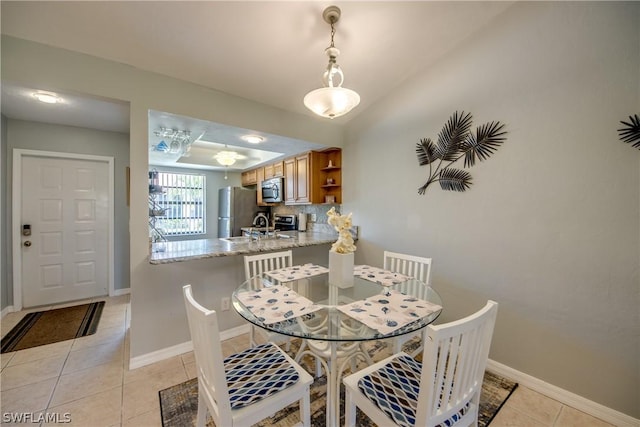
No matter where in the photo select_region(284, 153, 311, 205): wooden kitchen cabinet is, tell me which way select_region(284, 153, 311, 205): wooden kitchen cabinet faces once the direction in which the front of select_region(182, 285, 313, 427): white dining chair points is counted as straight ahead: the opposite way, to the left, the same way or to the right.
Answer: the opposite way

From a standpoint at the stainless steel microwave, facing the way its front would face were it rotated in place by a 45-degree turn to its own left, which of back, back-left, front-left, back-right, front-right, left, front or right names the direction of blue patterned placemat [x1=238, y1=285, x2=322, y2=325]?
front

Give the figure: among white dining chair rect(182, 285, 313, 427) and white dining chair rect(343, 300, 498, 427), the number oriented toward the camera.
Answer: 0

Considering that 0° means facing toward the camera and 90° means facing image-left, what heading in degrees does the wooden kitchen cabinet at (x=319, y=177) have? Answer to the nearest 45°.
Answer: approximately 45°

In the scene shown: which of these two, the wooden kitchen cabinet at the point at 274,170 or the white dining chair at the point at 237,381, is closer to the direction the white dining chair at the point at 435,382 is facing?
the wooden kitchen cabinet

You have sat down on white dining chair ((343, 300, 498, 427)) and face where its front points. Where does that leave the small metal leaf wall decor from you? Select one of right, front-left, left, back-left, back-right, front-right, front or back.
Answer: right

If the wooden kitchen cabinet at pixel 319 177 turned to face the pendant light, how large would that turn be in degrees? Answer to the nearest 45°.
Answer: approximately 45° to its left

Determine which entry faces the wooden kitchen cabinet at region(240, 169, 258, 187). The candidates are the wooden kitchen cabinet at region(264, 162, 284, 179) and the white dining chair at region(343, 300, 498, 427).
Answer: the white dining chair

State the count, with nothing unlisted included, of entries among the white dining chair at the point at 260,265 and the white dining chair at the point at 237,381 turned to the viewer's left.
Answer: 0

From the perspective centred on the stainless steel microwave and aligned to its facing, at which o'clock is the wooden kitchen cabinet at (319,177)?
The wooden kitchen cabinet is roughly at 9 o'clock from the stainless steel microwave.

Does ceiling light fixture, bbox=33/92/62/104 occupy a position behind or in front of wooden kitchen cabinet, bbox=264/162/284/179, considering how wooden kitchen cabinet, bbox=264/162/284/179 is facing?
in front

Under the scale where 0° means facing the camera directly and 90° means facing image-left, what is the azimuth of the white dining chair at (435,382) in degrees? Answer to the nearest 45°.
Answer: approximately 135°

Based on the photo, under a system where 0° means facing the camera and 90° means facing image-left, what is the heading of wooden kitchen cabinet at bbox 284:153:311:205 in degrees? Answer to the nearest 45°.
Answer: approximately 45°

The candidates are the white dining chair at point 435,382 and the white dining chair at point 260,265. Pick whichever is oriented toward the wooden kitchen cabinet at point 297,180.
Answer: the white dining chair at point 435,382

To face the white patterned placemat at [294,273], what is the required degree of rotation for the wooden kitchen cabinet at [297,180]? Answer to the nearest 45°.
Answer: approximately 45° to its left

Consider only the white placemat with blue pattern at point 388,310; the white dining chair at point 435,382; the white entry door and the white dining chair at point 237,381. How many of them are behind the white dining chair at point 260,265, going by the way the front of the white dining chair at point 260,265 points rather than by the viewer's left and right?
1

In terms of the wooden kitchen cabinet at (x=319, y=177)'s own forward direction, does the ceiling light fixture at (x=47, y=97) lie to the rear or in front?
in front

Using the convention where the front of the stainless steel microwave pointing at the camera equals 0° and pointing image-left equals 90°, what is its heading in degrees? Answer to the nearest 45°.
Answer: approximately 45°

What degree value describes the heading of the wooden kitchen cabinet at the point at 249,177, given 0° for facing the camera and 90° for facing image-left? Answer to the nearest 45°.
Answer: approximately 45°
